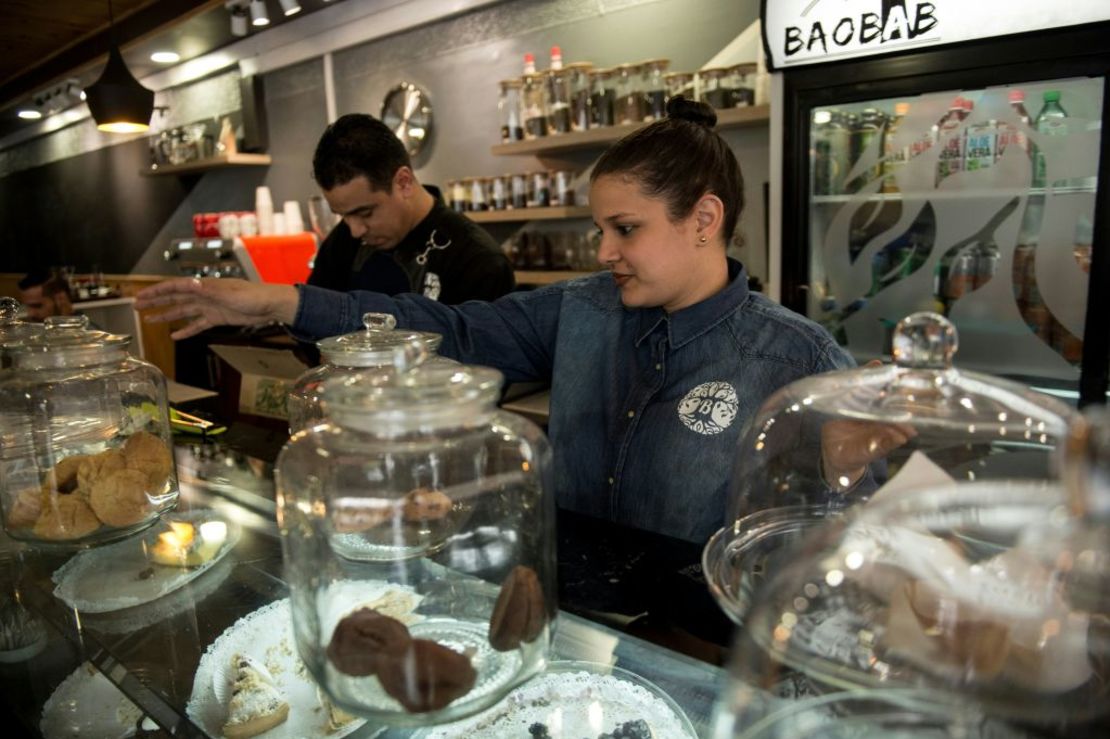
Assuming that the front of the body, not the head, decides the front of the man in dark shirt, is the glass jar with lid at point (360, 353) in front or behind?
in front

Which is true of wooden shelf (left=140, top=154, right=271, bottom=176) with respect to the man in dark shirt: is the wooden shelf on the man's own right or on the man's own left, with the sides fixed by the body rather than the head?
on the man's own right

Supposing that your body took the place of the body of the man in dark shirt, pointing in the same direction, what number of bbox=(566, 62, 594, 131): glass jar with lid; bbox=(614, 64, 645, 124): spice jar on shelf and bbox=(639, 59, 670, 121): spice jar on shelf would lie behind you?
3

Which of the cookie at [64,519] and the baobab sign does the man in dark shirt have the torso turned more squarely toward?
the cookie

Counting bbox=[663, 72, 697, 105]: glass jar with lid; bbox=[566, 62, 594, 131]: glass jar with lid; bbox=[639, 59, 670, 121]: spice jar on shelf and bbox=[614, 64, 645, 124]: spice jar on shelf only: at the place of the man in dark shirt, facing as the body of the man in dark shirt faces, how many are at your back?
4

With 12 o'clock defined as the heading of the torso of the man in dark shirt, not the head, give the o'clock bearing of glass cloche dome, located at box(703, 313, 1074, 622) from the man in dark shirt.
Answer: The glass cloche dome is roughly at 10 o'clock from the man in dark shirt.

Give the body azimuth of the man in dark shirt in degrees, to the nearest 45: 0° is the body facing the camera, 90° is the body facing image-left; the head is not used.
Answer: approximately 45°

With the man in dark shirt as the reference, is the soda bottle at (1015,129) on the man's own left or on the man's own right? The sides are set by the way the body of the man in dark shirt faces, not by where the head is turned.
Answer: on the man's own left

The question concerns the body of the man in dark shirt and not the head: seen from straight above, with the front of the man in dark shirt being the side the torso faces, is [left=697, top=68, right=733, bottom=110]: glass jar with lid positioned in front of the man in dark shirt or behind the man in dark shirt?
behind

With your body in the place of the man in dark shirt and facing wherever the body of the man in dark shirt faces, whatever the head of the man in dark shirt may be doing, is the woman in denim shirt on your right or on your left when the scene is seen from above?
on your left

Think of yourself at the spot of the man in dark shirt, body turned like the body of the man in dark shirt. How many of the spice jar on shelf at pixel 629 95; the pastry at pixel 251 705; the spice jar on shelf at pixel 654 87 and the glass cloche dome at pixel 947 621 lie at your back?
2

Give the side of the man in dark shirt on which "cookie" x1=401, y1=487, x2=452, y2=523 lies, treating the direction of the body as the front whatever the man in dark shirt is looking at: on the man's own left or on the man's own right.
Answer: on the man's own left

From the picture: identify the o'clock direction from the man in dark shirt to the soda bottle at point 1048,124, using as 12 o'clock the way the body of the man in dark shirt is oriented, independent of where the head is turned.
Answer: The soda bottle is roughly at 8 o'clock from the man in dark shirt.

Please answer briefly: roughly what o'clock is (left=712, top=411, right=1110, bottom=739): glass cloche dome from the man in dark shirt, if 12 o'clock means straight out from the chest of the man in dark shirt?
The glass cloche dome is roughly at 10 o'clock from the man in dark shirt.

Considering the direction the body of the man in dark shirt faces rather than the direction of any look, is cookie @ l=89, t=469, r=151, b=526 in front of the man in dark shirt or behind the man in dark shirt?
in front

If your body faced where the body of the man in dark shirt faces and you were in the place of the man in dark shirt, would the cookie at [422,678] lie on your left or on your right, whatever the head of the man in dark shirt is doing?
on your left

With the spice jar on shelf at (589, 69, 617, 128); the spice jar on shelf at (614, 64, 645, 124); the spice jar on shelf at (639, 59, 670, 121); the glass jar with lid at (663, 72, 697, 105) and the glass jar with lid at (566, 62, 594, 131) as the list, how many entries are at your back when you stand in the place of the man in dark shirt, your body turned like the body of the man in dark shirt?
5

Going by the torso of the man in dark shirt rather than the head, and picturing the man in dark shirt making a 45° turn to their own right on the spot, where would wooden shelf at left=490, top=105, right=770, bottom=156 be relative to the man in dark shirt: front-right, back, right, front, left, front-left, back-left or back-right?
back-right

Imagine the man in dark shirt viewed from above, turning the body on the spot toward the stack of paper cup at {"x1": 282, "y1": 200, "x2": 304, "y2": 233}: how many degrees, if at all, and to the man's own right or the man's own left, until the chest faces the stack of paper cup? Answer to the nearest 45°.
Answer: approximately 135° to the man's own right

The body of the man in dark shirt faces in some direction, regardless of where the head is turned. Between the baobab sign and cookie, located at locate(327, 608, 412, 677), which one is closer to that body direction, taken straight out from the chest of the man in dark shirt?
the cookie
